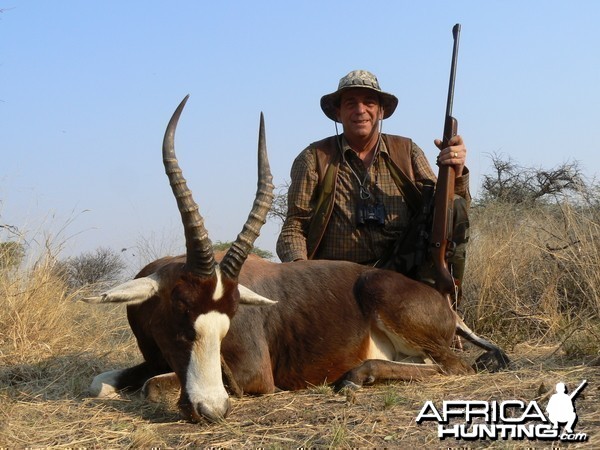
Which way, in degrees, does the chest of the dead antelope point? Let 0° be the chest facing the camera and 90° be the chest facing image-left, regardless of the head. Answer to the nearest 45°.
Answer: approximately 45°

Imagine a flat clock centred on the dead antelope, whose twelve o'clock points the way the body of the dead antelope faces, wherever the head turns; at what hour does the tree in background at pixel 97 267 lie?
The tree in background is roughly at 4 o'clock from the dead antelope.
